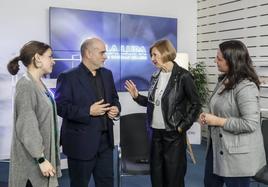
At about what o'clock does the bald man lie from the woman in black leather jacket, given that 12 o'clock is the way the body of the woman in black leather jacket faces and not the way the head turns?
The bald man is roughly at 1 o'clock from the woman in black leather jacket.

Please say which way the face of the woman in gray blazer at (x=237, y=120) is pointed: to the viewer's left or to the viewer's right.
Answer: to the viewer's left

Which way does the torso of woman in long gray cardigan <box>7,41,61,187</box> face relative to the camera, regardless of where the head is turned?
to the viewer's right

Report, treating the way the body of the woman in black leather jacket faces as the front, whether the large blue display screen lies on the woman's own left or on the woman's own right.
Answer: on the woman's own right

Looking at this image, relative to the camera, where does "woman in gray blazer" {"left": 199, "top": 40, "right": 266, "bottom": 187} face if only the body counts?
to the viewer's left

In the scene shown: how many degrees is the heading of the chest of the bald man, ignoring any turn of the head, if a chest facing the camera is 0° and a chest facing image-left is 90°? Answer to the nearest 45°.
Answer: approximately 315°

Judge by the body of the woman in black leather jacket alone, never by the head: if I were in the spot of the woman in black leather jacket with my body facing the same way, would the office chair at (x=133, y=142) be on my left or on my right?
on my right

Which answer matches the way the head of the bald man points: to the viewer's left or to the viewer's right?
to the viewer's right

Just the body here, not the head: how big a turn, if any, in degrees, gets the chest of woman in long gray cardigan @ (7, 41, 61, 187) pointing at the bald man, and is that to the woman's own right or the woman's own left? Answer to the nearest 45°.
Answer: approximately 45° to the woman's own left

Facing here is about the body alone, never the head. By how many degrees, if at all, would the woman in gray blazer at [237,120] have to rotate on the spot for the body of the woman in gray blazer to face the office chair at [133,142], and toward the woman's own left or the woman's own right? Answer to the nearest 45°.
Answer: approximately 45° to the woman's own right

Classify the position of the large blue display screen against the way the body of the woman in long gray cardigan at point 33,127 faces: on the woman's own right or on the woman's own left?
on the woman's own left
